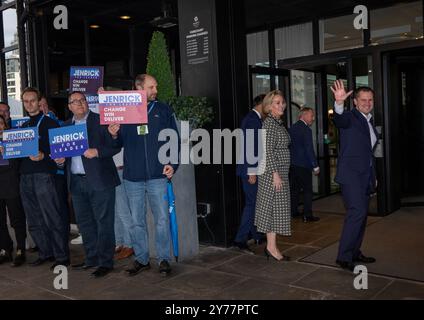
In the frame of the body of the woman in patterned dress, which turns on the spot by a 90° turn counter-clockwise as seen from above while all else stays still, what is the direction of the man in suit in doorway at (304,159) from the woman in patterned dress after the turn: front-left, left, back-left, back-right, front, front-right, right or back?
front

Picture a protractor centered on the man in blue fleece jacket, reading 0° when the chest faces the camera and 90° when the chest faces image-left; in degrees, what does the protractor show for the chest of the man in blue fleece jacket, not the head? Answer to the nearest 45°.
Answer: approximately 0°

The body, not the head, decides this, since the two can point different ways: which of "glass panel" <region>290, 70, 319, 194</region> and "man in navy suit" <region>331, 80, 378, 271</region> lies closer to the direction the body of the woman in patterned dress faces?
the man in navy suit

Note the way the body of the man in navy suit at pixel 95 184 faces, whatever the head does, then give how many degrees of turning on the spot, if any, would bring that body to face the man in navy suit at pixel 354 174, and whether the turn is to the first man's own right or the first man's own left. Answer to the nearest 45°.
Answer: approximately 135° to the first man's own left
